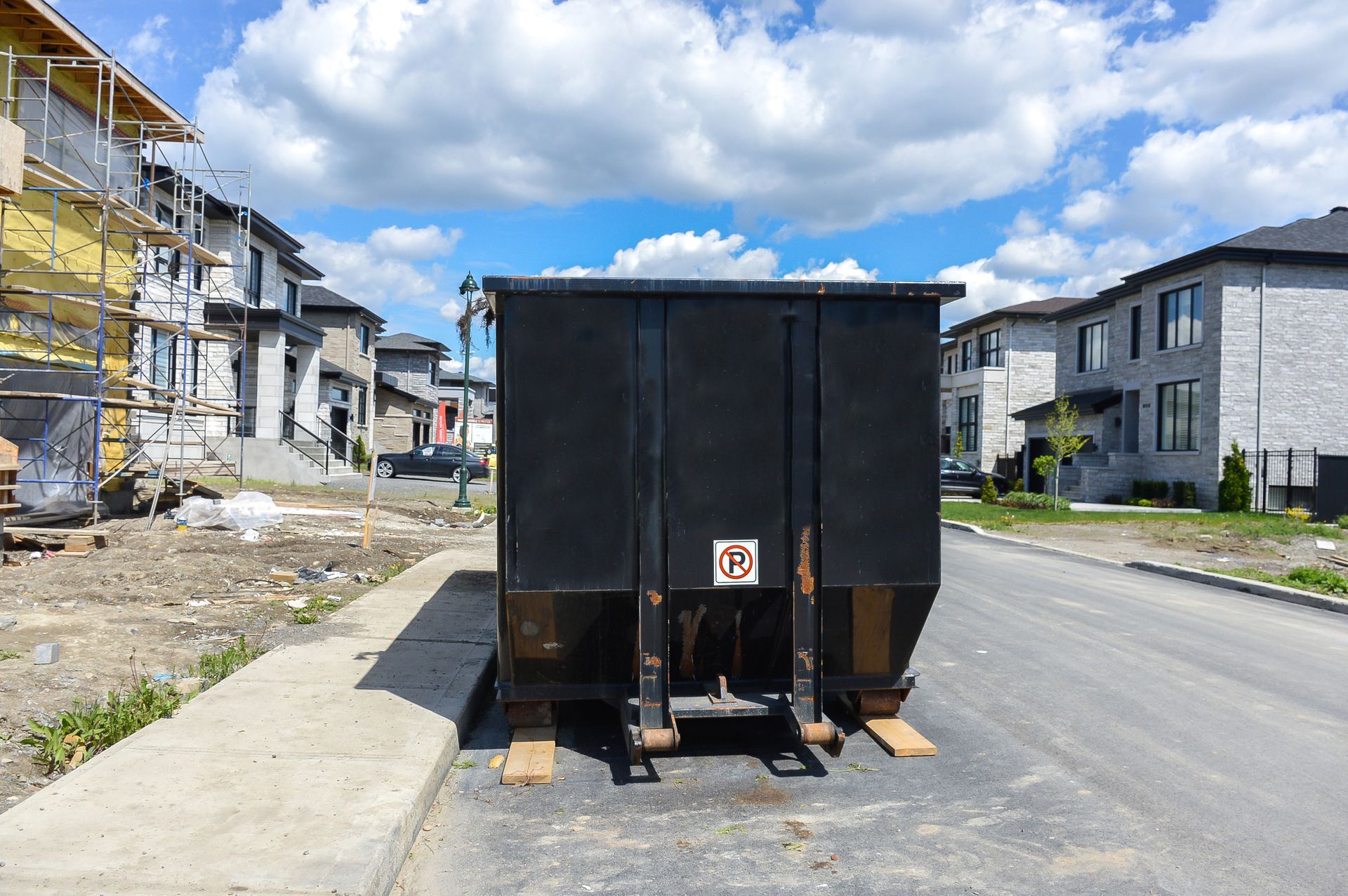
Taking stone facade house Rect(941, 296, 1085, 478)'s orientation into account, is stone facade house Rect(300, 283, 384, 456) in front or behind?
in front

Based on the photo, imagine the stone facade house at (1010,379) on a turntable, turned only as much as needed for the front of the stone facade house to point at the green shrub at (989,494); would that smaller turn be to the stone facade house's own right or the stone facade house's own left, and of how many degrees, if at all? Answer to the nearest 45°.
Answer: approximately 45° to the stone facade house's own left

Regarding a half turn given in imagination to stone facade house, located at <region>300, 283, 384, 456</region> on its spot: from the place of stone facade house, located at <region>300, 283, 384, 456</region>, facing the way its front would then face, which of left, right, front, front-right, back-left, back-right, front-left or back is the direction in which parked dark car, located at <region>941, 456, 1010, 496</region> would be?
back

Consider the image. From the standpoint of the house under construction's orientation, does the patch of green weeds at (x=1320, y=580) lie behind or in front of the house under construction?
in front

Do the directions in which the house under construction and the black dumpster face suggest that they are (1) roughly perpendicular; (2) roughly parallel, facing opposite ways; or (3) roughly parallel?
roughly perpendicular

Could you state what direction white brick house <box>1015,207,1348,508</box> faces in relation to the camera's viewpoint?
facing the viewer and to the left of the viewer

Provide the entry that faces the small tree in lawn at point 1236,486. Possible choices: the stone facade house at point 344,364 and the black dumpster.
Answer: the stone facade house

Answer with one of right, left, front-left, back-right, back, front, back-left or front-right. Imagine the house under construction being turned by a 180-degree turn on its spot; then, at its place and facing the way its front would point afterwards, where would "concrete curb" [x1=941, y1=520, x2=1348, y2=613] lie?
back

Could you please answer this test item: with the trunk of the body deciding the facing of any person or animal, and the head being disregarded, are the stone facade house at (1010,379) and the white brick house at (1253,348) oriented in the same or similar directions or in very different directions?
same or similar directions

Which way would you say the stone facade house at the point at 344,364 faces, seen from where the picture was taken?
facing the viewer and to the right of the viewer
